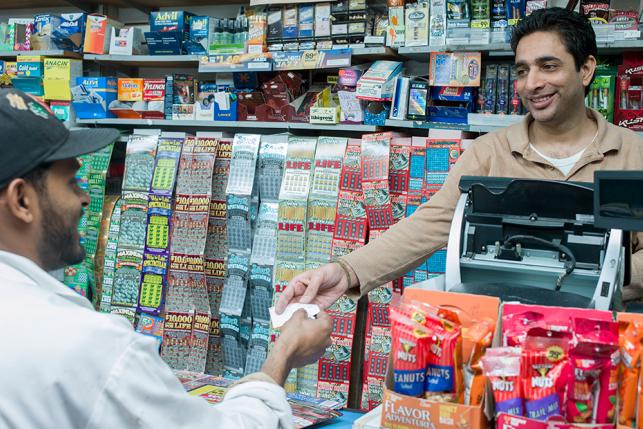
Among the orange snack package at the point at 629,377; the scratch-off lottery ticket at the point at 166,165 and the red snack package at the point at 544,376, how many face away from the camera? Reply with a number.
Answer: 0

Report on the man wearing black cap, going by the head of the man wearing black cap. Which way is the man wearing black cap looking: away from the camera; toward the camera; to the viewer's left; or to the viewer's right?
to the viewer's right

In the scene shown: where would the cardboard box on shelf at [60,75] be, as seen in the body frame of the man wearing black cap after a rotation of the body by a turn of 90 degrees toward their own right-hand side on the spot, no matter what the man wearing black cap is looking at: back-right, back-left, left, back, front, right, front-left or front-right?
back-left

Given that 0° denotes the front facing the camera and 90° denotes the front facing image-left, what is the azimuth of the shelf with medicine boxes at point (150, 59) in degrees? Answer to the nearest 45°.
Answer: approximately 0°

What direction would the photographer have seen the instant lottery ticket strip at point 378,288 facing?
facing the viewer

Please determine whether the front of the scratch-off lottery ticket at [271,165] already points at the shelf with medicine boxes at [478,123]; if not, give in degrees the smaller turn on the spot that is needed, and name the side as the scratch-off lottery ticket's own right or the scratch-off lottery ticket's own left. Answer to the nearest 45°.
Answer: approximately 45° to the scratch-off lottery ticket's own left

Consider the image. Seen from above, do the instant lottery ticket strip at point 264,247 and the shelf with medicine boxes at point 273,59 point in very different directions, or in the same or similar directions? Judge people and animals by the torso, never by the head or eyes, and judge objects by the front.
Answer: same or similar directions

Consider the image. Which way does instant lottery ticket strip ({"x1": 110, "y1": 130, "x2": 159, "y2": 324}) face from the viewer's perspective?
toward the camera

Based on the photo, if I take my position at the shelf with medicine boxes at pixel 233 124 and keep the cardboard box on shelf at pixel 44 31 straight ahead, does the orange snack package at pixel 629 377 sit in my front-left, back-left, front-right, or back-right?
back-left

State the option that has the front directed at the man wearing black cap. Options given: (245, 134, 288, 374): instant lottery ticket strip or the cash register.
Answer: the instant lottery ticket strip

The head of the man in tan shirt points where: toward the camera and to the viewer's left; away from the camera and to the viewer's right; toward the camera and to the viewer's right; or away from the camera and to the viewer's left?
toward the camera and to the viewer's left

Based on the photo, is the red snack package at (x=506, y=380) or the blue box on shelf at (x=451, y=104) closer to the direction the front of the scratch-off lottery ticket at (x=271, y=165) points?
the red snack package

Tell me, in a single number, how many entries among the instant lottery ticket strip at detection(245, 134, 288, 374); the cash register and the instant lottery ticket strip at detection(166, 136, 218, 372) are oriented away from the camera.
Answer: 1

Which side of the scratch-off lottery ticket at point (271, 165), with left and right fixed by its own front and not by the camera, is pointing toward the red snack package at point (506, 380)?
front
